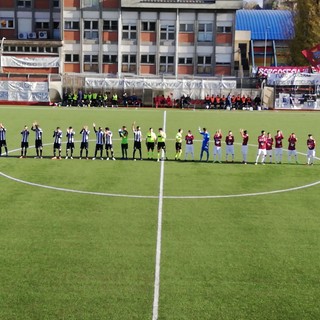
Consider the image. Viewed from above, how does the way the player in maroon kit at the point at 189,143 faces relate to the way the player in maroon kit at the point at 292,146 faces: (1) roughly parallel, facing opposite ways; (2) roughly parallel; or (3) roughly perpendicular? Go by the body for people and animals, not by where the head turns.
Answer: roughly parallel

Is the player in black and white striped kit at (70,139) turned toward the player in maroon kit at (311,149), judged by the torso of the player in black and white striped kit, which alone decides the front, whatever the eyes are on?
no

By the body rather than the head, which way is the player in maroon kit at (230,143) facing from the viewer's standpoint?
toward the camera

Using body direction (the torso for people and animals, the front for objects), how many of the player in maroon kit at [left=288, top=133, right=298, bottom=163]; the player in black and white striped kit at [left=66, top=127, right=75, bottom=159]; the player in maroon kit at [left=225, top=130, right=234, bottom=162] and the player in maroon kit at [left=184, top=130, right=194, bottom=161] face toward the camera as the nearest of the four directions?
4

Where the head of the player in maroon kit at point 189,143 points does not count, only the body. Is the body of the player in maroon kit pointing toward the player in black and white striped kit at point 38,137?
no

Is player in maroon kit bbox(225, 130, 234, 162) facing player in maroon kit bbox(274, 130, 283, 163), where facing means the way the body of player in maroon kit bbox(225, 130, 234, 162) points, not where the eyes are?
no

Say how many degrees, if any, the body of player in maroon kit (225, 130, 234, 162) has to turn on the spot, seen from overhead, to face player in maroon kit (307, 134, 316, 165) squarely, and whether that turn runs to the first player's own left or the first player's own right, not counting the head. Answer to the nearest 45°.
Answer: approximately 90° to the first player's own left

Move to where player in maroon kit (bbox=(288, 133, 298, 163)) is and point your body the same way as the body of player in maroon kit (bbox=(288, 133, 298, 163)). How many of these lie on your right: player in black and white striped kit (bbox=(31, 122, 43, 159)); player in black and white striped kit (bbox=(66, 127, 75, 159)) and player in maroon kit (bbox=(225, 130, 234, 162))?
3

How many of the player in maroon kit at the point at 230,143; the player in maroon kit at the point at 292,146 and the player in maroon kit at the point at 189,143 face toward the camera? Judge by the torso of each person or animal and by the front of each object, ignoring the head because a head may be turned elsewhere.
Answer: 3

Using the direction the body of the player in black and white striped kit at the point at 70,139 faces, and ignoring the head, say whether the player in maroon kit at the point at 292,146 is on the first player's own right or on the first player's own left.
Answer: on the first player's own left

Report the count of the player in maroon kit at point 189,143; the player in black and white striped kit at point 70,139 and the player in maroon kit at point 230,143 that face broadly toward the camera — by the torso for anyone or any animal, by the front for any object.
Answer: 3

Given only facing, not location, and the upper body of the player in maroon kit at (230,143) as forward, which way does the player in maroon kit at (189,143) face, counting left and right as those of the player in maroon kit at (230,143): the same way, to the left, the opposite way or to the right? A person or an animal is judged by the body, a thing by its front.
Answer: the same way

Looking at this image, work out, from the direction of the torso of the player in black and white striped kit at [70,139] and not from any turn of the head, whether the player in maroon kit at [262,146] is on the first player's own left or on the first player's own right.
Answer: on the first player's own left

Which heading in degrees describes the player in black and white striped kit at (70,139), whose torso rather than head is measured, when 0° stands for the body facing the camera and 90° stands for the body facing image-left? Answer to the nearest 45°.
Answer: approximately 0°

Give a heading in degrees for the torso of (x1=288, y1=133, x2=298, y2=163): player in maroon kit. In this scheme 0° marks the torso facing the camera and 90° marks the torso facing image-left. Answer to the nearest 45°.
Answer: approximately 0°

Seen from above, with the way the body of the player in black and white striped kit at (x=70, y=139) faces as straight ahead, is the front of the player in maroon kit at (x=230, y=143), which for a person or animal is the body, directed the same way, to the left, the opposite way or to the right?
the same way
